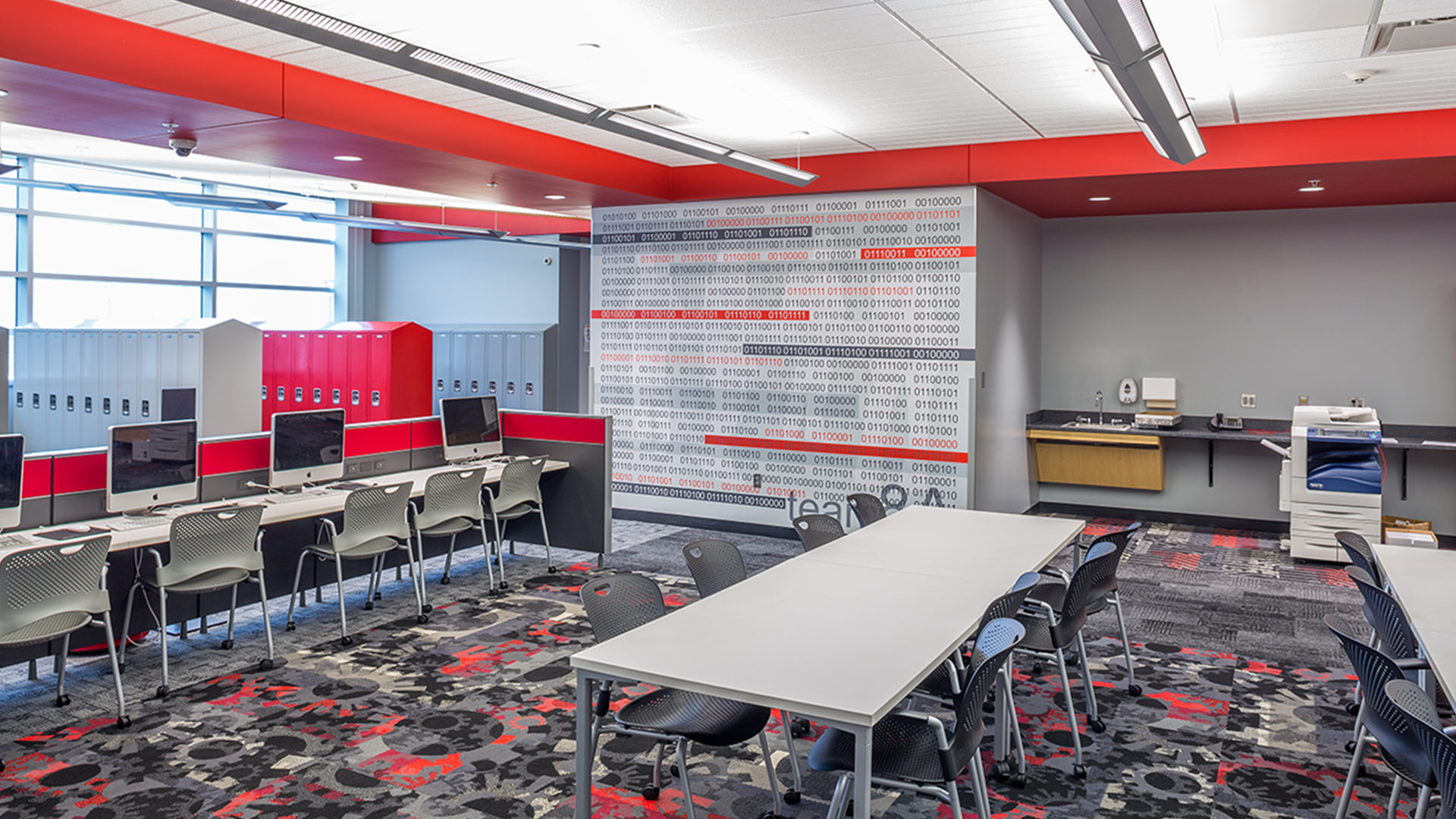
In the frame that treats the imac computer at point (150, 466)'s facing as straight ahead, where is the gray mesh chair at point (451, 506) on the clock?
The gray mesh chair is roughly at 10 o'clock from the imac computer.

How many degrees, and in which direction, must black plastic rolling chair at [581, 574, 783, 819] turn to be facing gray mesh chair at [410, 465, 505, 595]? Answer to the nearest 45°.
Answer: approximately 180°

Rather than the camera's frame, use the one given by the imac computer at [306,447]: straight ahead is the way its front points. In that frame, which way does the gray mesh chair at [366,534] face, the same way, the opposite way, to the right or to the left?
the opposite way

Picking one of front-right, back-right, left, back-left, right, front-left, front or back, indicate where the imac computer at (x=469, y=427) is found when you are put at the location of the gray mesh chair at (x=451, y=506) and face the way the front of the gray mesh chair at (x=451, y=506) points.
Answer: front-right

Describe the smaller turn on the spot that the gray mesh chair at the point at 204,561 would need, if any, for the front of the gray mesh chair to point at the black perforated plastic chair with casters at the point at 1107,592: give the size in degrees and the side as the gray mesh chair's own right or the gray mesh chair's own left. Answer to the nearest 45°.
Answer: approximately 180°

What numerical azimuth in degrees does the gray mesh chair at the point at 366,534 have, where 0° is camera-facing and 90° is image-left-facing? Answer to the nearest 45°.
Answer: approximately 135°

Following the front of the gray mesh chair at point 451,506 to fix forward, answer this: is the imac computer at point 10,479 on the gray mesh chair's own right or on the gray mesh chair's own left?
on the gray mesh chair's own left

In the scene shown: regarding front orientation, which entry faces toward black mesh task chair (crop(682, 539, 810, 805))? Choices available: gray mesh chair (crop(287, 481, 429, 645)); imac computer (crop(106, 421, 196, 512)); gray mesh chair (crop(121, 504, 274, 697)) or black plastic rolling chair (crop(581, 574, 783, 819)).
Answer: the imac computer

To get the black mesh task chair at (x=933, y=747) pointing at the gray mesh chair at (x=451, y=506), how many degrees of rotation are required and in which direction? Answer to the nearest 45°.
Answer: approximately 45° to its right

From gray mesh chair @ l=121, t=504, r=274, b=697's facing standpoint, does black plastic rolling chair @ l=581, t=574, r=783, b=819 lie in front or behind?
behind

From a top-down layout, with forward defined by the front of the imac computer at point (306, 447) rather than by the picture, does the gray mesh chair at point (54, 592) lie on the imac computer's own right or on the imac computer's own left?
on the imac computer's own right

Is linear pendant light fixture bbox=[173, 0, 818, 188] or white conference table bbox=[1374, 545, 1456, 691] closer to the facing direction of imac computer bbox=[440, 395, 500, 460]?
the white conference table

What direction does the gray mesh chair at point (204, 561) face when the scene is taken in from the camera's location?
facing away from the viewer and to the left of the viewer

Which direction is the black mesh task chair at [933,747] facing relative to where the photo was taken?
to the viewer's left

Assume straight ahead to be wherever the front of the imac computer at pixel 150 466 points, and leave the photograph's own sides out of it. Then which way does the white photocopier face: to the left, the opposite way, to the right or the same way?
to the right
